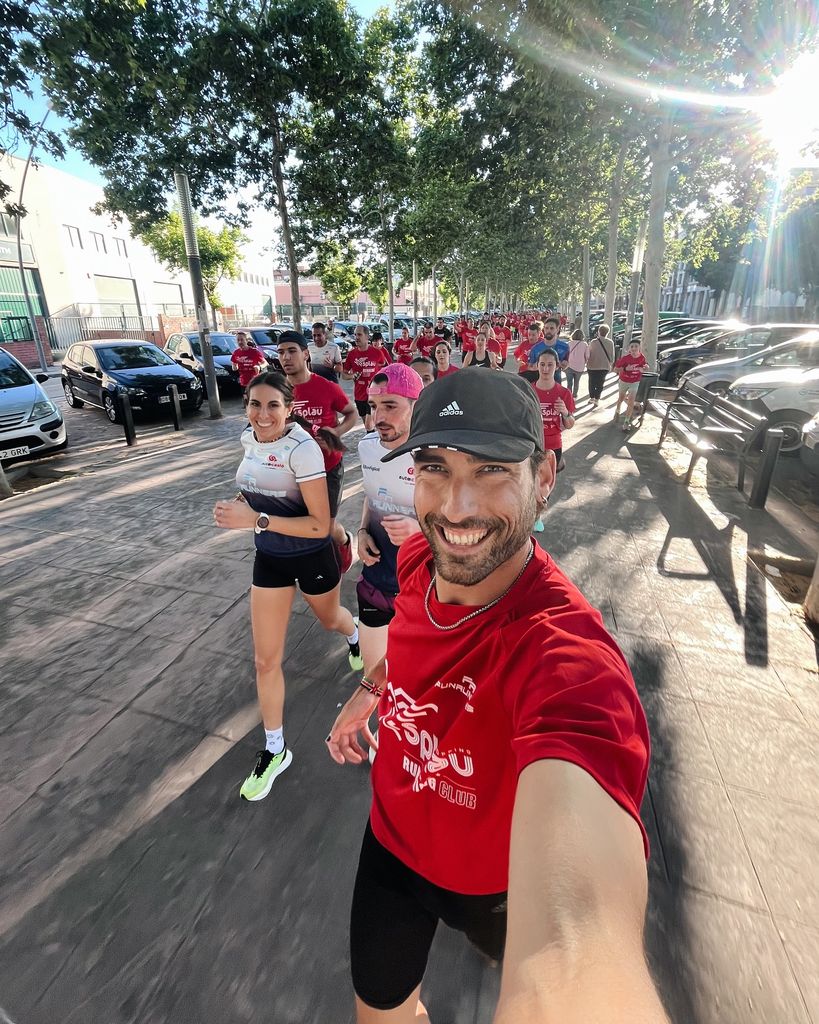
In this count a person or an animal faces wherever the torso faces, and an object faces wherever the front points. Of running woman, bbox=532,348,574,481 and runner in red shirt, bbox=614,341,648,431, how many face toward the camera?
2

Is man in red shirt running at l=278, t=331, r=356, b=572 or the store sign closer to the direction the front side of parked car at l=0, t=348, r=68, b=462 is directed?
the man in red shirt running

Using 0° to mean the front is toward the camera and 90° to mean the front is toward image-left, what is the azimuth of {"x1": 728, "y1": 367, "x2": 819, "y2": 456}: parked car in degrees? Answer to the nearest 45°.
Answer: approximately 45°

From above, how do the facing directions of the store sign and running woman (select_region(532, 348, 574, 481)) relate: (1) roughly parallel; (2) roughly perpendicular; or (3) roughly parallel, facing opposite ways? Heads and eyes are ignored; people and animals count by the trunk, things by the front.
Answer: roughly perpendicular

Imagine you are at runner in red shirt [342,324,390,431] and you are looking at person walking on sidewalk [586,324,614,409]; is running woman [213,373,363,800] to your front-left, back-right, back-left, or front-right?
back-right

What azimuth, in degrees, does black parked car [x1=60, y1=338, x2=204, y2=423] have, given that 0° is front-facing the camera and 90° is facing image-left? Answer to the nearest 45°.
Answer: approximately 315°

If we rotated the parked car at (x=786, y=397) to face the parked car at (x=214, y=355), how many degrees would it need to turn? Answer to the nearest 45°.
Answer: approximately 45° to its right

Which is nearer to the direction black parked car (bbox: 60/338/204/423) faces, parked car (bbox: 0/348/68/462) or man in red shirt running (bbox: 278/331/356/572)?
the man in red shirt running

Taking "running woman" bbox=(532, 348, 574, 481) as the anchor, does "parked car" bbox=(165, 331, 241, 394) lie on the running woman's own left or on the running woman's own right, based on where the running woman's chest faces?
on the running woman's own right
